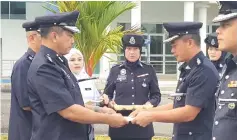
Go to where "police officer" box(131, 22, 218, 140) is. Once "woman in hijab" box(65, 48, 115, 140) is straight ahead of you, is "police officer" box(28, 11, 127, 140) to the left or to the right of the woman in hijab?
left

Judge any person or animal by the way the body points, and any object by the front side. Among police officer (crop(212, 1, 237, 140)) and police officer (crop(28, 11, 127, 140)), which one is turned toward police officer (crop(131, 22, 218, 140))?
police officer (crop(28, 11, 127, 140))

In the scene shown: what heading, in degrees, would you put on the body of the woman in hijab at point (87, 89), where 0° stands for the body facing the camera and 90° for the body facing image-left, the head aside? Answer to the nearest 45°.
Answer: approximately 315°

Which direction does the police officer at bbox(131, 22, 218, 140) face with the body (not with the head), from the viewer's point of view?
to the viewer's left

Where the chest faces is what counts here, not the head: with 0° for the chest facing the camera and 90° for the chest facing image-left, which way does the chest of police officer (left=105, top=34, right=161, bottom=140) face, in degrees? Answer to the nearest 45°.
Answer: approximately 0°

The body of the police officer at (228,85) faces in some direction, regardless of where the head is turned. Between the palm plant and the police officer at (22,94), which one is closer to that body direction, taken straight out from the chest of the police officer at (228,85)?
the police officer

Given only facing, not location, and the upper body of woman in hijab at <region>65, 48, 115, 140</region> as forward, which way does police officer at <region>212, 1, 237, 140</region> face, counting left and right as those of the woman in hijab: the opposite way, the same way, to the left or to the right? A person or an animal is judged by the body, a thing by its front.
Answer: to the right

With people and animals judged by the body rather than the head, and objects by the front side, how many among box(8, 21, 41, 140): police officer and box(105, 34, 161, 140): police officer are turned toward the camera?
1

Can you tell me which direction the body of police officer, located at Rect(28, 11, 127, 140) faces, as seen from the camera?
to the viewer's right

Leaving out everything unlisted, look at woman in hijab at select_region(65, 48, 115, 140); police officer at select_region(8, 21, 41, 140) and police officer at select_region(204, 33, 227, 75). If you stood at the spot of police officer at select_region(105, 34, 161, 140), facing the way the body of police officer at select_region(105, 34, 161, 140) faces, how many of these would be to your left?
1

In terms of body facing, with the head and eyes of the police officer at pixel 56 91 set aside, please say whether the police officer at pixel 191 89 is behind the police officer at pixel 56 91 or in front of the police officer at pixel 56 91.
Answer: in front

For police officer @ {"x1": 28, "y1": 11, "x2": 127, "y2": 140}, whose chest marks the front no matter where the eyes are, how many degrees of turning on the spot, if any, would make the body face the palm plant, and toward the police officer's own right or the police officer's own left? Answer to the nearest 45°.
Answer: approximately 90° to the police officer's own left

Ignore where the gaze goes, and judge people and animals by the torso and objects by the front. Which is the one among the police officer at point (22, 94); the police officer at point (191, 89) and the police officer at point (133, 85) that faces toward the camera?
the police officer at point (133, 85)

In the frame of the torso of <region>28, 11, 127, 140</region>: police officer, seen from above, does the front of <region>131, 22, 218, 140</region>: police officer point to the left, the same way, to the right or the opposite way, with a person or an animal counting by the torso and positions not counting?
the opposite way

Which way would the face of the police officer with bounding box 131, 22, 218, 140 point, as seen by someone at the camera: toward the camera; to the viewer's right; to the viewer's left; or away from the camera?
to the viewer's left

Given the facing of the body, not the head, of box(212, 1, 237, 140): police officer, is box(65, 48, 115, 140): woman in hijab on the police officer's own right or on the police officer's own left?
on the police officer's own right
